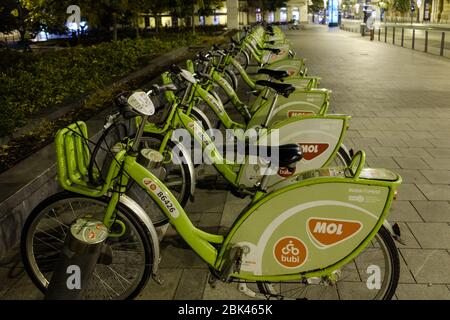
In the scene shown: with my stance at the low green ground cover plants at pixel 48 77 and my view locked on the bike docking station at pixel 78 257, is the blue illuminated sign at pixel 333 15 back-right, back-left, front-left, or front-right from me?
back-left

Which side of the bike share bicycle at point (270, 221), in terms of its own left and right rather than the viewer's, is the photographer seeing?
left

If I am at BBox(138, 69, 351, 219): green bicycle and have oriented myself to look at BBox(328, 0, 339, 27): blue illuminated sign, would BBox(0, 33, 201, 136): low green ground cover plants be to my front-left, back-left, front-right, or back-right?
front-left

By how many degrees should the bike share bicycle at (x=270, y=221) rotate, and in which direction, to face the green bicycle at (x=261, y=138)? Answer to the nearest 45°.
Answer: approximately 90° to its right

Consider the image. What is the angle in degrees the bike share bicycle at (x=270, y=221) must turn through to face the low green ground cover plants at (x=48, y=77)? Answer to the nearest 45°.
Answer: approximately 45° to its right

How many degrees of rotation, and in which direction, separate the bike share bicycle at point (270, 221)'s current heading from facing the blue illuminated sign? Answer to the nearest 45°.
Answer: approximately 90° to its right

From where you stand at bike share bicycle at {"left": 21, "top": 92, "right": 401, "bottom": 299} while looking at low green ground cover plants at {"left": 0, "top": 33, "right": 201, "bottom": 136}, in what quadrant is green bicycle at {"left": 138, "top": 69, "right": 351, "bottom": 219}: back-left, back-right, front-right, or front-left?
front-right

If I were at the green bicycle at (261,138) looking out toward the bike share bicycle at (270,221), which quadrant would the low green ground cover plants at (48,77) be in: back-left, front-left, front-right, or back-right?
back-right
